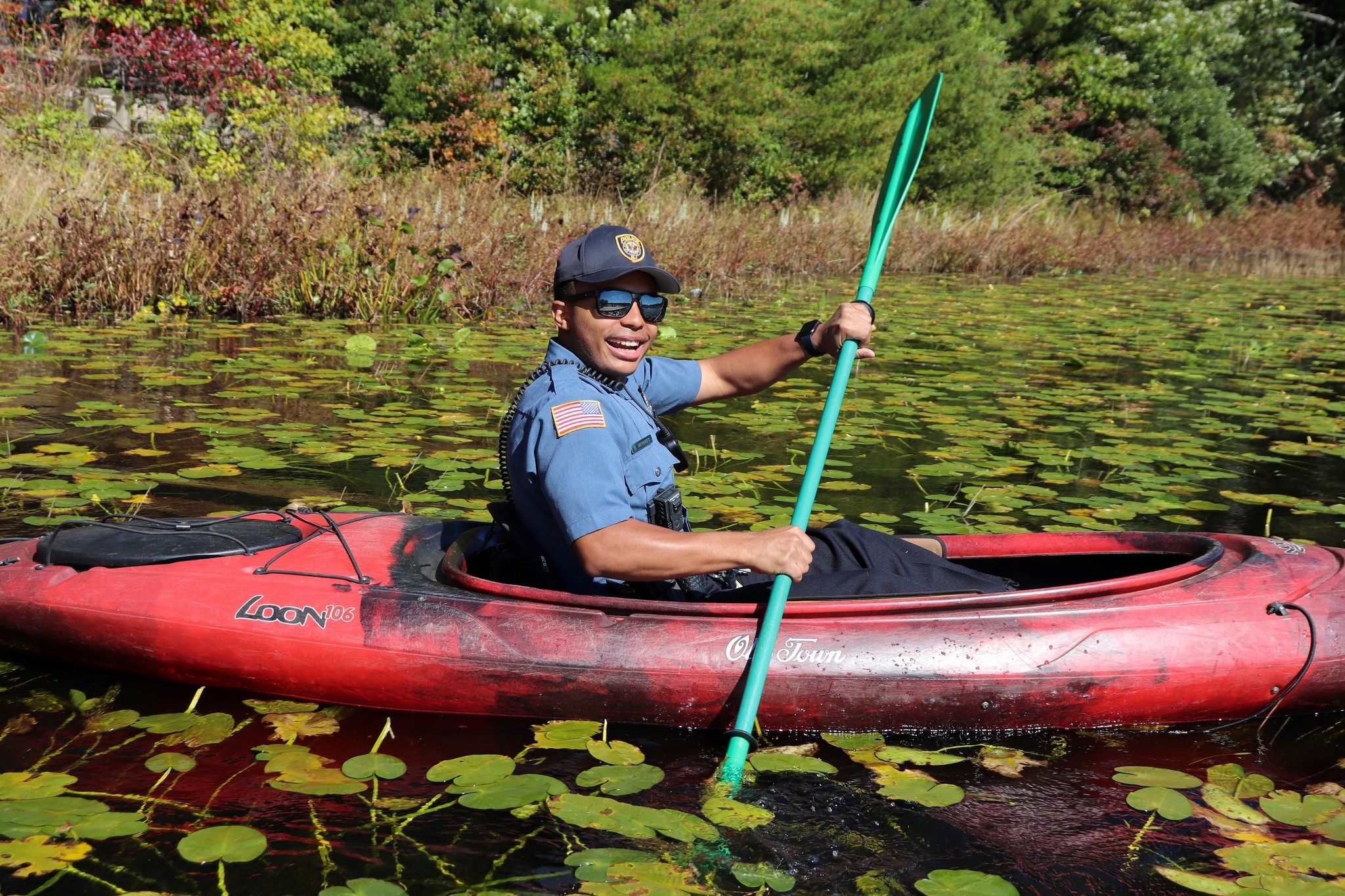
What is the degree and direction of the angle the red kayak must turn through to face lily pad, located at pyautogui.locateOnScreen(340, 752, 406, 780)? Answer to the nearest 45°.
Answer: approximately 135° to its right

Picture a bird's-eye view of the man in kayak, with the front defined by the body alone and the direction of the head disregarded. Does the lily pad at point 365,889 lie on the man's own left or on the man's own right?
on the man's own right

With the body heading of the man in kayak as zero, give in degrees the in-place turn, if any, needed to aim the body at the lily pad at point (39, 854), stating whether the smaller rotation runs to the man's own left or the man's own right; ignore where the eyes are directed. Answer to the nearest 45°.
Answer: approximately 135° to the man's own right

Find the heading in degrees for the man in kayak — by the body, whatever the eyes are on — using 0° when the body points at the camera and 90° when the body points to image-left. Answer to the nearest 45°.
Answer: approximately 270°

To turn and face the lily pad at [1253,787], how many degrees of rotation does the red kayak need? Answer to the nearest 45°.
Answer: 0° — it already faces it

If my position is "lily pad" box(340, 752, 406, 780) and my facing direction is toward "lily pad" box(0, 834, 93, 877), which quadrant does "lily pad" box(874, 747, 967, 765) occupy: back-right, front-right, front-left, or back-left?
back-left

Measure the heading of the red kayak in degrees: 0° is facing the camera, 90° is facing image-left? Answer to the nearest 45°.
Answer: approximately 270°
